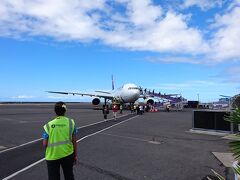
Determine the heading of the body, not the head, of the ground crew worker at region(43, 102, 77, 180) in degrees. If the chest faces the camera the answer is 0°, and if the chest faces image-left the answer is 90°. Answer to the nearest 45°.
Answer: approximately 180°
